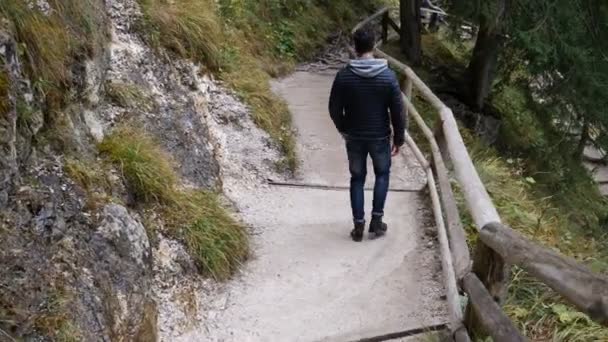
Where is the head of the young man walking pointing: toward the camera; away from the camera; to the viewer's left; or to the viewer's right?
away from the camera

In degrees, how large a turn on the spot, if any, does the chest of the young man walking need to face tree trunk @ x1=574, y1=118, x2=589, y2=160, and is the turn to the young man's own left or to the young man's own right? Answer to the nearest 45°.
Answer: approximately 45° to the young man's own right

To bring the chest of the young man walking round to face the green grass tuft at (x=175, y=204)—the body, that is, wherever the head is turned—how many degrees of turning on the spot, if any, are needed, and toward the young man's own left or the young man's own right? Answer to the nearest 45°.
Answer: approximately 90° to the young man's own left

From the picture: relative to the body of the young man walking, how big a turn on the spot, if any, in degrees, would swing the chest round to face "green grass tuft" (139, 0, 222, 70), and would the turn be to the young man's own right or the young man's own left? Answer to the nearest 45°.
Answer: approximately 45° to the young man's own left

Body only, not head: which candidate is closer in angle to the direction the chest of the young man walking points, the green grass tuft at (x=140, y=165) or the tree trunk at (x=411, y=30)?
the tree trunk

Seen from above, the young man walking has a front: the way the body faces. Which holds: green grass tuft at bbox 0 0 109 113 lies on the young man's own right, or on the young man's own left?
on the young man's own left

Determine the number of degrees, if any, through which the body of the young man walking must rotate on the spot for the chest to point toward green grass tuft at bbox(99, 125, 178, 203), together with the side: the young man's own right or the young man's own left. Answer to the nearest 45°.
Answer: approximately 90° to the young man's own left

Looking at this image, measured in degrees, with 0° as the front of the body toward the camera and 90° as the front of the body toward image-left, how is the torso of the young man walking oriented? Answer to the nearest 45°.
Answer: approximately 180°

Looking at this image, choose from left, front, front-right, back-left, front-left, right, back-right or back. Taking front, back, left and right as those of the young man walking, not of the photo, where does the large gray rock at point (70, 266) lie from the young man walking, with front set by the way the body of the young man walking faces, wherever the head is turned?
back-left
